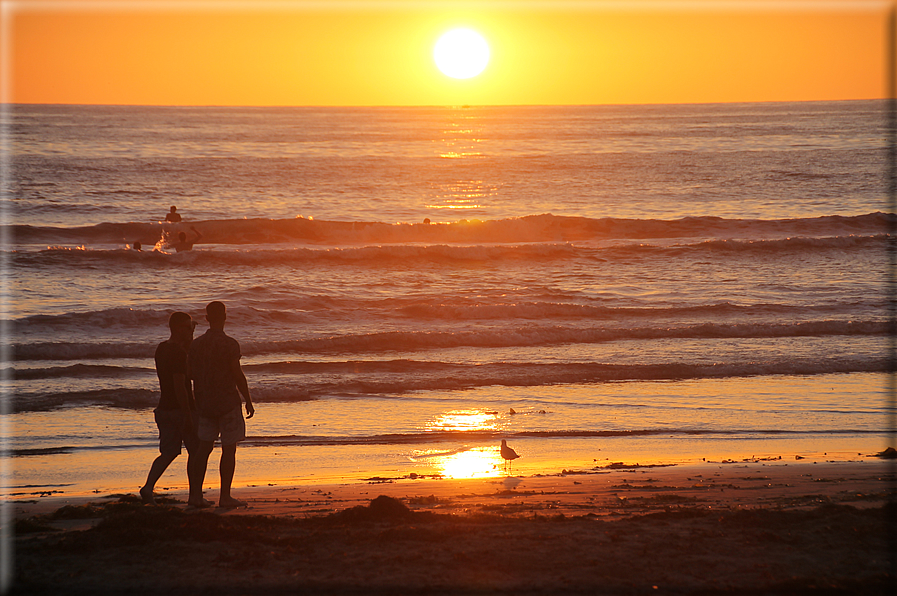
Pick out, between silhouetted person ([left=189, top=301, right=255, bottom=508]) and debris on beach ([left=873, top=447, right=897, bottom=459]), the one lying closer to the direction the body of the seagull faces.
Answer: the silhouetted person

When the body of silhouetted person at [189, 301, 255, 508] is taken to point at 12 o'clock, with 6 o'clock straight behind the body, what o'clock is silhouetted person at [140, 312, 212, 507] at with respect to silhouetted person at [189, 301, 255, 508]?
silhouetted person at [140, 312, 212, 507] is roughly at 9 o'clock from silhouetted person at [189, 301, 255, 508].

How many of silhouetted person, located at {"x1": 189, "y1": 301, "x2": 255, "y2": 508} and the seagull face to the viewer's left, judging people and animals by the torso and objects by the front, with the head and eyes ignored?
1

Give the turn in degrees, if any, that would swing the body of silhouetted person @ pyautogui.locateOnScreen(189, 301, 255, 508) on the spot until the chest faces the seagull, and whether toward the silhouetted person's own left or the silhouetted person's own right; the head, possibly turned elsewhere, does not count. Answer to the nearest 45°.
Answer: approximately 45° to the silhouetted person's own right

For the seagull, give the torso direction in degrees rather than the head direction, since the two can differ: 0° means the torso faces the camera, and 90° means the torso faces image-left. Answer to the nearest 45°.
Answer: approximately 90°

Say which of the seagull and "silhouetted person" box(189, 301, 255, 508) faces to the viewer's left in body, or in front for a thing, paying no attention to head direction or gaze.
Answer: the seagull

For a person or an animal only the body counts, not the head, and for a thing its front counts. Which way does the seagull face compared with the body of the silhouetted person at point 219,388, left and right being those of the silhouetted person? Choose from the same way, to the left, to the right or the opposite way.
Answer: to the left

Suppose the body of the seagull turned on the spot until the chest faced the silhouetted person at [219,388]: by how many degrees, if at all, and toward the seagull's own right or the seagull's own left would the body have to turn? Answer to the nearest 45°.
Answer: approximately 45° to the seagull's own left

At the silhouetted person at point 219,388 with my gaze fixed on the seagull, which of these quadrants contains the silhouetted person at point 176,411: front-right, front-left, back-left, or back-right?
back-left

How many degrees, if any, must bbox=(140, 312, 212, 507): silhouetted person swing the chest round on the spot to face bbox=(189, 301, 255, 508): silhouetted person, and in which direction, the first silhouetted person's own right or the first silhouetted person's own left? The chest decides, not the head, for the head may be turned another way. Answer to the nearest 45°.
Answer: approximately 45° to the first silhouetted person's own right

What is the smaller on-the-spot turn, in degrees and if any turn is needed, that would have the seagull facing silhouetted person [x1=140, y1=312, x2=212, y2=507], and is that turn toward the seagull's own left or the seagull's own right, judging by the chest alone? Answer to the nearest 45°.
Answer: approximately 45° to the seagull's own left
